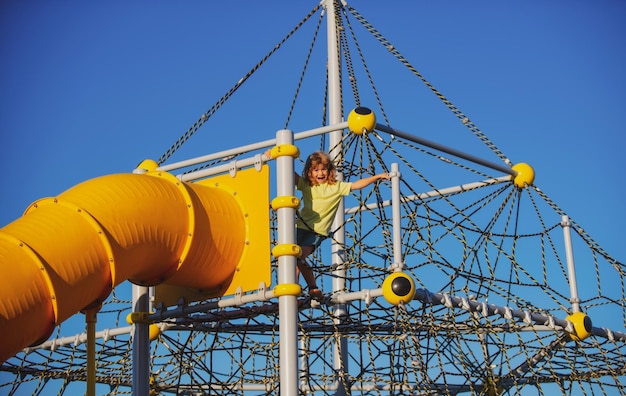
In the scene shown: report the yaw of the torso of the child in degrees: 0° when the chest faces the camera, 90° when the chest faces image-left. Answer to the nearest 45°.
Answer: approximately 0°
